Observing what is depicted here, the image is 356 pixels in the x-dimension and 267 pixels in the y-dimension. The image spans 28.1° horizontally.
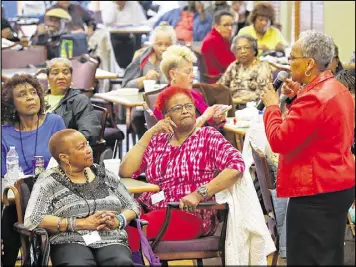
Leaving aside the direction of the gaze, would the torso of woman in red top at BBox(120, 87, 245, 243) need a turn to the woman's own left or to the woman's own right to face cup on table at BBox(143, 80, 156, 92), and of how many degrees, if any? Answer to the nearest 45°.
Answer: approximately 135° to the woman's own right

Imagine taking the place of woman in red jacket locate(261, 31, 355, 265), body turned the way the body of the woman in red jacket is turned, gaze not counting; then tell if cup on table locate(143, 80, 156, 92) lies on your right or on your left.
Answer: on your right

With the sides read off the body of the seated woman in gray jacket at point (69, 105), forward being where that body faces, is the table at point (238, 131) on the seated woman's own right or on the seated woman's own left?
on the seated woman's own left

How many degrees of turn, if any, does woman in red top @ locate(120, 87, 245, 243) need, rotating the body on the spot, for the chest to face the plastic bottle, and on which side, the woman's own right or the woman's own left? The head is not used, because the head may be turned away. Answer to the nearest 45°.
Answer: approximately 45° to the woman's own right

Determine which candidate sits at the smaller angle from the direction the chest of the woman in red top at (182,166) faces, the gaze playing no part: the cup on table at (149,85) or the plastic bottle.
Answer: the plastic bottle

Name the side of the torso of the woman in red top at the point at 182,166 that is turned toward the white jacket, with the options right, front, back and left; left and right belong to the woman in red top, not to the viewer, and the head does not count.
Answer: left

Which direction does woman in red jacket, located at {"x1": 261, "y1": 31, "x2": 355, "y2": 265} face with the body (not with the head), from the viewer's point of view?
to the viewer's left

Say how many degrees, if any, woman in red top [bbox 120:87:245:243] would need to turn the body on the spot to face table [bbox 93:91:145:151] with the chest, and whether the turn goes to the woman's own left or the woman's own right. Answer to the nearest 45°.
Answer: approximately 135° to the woman's own right
